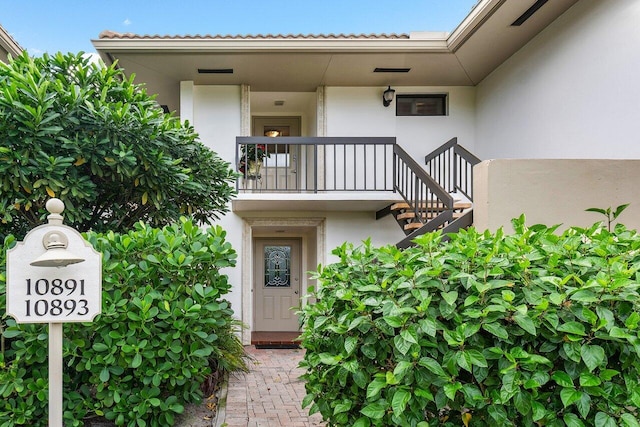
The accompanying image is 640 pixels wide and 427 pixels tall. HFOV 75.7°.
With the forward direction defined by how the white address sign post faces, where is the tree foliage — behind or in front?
behind

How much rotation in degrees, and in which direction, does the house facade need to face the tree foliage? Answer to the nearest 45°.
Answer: approximately 45° to its right

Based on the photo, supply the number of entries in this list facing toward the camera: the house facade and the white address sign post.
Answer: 2

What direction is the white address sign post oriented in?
toward the camera

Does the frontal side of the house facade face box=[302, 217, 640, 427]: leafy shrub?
yes

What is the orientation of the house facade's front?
toward the camera

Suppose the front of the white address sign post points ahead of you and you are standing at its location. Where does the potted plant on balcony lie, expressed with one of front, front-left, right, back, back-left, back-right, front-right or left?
back-left

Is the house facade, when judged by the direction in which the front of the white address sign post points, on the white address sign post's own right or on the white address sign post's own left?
on the white address sign post's own left

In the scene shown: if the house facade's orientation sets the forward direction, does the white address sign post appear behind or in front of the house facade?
in front
